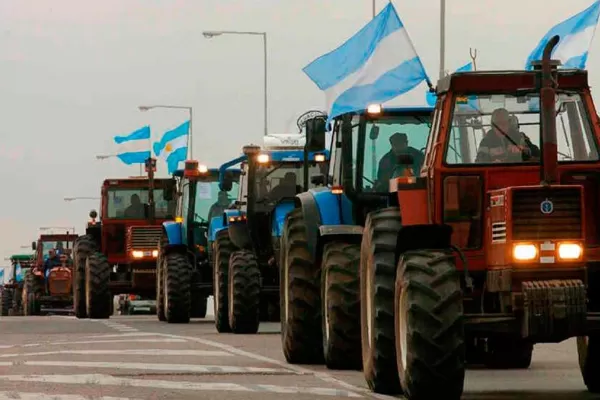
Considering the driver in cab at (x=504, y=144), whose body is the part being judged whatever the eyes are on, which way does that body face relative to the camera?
toward the camera

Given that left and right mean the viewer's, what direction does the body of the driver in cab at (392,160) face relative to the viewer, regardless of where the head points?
facing the viewer and to the right of the viewer

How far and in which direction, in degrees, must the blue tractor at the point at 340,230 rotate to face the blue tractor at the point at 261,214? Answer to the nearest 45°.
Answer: approximately 135° to its left

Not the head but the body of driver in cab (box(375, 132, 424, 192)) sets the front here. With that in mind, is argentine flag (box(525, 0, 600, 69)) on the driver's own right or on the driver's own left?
on the driver's own left

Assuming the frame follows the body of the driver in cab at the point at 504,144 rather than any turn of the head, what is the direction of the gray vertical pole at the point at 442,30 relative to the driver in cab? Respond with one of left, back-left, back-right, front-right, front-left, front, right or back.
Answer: back

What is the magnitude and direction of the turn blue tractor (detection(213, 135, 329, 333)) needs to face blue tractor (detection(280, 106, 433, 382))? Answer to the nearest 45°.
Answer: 0° — it already faces it

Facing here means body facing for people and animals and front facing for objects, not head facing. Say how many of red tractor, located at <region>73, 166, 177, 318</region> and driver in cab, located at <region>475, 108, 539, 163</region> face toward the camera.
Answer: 2

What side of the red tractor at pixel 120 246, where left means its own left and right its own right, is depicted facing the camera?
front

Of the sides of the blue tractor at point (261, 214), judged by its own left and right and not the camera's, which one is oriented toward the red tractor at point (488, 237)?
front

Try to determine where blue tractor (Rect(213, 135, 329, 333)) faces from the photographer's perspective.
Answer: facing the viewer

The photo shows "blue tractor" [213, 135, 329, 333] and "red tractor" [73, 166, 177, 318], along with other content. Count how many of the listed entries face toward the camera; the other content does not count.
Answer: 2
